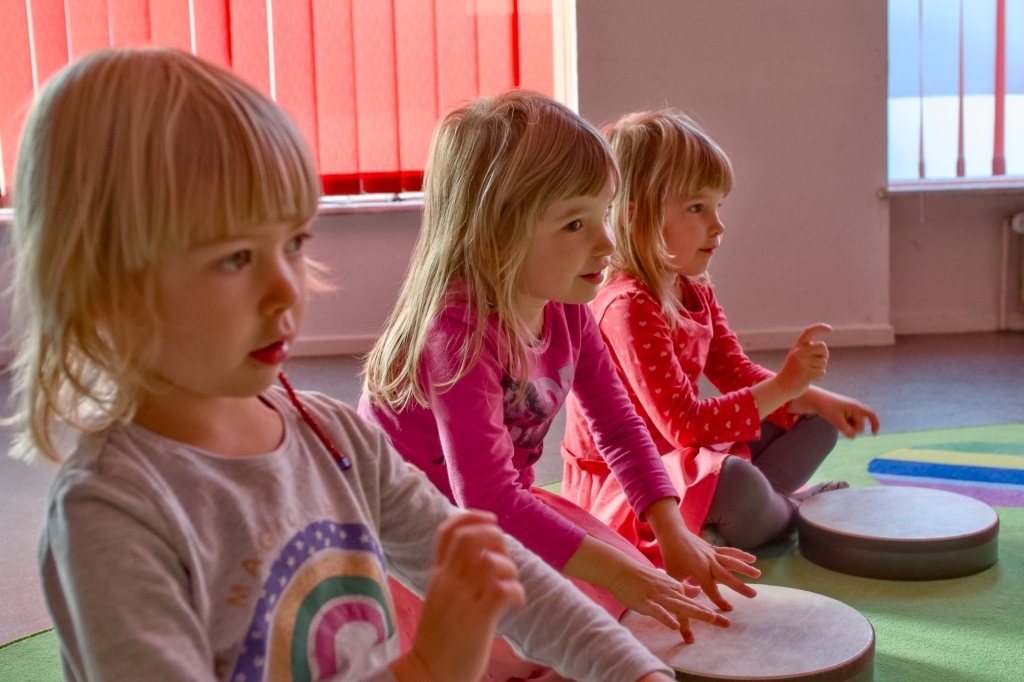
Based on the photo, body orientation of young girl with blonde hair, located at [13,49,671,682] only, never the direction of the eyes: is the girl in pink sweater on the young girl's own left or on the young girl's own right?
on the young girl's own left

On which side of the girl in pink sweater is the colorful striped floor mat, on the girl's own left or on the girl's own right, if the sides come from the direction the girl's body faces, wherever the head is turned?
on the girl's own left

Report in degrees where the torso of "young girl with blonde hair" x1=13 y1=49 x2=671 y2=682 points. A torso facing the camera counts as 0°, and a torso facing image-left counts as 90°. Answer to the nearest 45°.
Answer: approximately 315°

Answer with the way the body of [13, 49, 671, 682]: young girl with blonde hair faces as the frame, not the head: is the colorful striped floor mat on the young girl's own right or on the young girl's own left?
on the young girl's own left

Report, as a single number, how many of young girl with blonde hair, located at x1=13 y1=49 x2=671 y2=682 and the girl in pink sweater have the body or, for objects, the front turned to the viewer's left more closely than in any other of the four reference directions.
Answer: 0

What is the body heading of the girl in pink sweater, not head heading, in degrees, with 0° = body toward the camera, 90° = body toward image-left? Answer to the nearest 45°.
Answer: approximately 315°
